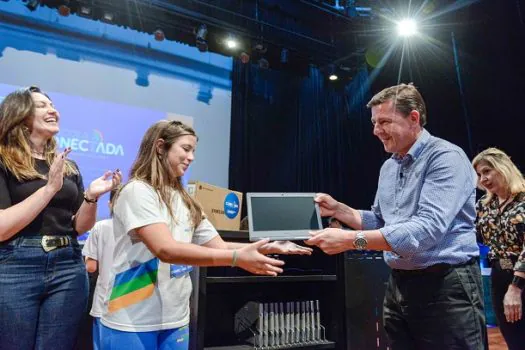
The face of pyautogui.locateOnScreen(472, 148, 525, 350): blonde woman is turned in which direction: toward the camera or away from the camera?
toward the camera

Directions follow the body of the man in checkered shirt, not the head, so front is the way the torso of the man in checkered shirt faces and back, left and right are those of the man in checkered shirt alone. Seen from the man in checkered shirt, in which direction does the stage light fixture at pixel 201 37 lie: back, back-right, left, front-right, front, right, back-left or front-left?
right

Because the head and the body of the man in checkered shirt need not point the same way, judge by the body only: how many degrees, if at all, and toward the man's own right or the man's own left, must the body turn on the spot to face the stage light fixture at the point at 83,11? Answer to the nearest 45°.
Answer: approximately 90° to the man's own right

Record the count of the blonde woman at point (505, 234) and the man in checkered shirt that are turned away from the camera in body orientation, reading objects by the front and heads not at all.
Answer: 0

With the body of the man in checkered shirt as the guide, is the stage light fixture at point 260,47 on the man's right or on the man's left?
on the man's right

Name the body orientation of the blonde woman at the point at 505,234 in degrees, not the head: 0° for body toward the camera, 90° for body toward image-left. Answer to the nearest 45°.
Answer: approximately 45°

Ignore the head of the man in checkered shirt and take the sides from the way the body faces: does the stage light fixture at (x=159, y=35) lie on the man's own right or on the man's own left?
on the man's own right

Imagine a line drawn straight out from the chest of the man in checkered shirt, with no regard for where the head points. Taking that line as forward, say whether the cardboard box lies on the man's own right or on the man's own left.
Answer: on the man's own right

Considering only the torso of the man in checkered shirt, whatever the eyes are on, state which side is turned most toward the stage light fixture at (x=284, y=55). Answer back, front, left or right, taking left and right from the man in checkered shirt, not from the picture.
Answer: right

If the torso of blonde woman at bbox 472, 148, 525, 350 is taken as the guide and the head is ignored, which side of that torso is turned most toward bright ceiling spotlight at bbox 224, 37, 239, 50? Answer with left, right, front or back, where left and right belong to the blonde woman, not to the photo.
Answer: right
